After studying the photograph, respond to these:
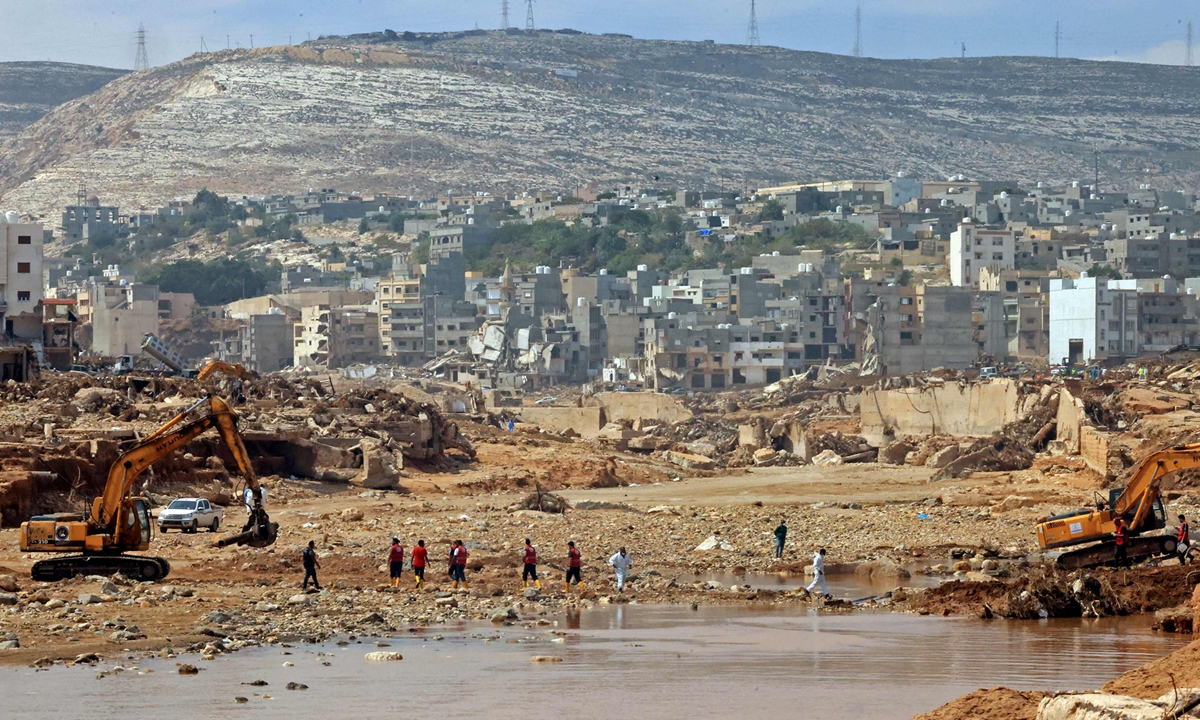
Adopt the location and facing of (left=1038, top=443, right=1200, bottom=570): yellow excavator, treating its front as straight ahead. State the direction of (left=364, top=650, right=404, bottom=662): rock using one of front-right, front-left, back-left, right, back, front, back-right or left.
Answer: back-right

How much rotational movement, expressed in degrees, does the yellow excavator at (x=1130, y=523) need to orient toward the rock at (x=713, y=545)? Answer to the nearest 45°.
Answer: approximately 135° to its left

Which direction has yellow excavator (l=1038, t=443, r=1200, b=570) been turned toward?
to the viewer's right

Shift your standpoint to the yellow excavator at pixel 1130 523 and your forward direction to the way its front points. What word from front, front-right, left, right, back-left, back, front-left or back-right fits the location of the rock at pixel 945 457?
left

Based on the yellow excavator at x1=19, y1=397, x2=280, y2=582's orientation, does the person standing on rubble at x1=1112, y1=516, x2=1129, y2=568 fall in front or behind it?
in front

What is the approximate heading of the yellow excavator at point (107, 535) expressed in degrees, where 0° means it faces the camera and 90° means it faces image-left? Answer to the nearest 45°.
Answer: approximately 270°

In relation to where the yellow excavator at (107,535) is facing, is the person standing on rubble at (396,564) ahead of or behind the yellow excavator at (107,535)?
ahead

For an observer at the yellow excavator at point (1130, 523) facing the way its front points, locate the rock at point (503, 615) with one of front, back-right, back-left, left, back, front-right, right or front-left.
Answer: back-right

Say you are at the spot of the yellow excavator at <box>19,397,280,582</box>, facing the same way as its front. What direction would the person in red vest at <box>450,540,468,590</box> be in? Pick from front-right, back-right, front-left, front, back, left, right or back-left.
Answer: front

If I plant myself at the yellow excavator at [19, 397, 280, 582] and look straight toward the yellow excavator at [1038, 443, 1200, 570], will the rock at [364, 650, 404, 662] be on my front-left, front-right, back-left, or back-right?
front-right

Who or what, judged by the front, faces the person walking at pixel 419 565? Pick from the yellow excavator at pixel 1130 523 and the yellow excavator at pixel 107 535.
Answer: the yellow excavator at pixel 107 535

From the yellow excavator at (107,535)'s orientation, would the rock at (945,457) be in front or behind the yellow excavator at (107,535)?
in front

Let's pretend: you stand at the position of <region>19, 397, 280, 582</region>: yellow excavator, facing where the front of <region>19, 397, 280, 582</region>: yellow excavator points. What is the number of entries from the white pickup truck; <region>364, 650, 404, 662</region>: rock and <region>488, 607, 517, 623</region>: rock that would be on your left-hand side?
1

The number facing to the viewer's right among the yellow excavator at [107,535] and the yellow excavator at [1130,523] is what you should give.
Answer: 2

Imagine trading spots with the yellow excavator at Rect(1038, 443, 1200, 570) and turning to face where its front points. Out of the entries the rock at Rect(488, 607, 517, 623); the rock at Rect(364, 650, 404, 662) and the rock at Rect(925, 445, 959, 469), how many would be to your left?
1

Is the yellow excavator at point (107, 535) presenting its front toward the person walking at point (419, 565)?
yes

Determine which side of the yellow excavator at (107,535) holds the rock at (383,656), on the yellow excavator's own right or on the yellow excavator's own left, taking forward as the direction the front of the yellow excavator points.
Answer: on the yellow excavator's own right

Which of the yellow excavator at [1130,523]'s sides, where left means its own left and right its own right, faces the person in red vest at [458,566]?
back
